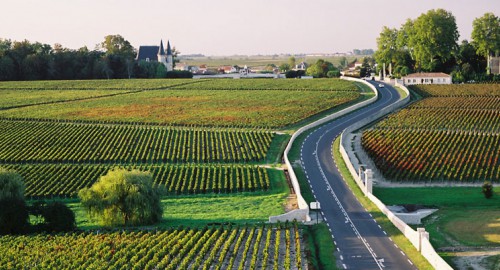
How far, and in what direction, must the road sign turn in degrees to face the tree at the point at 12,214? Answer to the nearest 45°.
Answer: approximately 90° to its right

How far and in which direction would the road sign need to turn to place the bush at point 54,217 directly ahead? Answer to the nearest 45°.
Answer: approximately 90° to its right
